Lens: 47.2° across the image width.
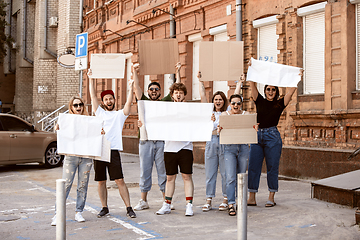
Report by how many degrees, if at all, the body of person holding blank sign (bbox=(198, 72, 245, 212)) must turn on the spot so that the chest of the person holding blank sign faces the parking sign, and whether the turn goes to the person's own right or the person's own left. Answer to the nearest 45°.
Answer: approximately 135° to the person's own right

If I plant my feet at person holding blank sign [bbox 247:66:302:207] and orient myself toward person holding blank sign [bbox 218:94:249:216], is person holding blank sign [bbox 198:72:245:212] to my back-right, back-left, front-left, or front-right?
front-right

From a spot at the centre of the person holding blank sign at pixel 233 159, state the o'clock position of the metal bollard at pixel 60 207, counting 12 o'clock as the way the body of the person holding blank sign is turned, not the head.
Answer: The metal bollard is roughly at 1 o'clock from the person holding blank sign.

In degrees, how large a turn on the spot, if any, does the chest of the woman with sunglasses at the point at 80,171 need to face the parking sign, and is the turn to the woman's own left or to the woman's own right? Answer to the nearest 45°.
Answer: approximately 180°

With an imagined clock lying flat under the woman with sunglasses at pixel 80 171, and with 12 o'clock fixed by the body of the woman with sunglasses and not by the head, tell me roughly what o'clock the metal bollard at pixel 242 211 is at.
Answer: The metal bollard is roughly at 11 o'clock from the woman with sunglasses.

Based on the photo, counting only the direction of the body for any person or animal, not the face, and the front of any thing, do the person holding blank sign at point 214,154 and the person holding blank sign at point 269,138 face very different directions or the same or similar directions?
same or similar directions

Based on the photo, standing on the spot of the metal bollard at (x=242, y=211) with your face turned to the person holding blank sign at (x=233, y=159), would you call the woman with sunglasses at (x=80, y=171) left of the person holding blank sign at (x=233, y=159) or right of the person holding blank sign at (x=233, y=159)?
left

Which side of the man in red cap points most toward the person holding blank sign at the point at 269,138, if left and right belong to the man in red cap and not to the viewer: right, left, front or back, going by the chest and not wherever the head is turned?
left

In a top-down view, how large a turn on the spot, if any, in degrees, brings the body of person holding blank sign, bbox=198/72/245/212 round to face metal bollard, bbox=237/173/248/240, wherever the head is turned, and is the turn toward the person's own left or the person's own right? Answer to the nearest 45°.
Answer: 0° — they already face it

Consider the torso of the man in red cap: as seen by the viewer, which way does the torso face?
toward the camera

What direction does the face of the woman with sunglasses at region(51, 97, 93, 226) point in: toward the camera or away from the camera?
toward the camera

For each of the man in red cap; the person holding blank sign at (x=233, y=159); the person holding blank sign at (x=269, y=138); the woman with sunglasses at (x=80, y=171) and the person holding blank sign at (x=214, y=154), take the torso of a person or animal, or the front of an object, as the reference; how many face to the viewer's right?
0

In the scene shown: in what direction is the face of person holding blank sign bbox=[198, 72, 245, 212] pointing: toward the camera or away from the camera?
toward the camera

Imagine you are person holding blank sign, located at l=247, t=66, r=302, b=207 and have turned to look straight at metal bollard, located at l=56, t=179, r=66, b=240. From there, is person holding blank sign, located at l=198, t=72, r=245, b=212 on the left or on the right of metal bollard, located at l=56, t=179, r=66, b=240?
right

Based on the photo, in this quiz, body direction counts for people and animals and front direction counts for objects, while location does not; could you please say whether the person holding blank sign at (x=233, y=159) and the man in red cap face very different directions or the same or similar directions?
same or similar directions

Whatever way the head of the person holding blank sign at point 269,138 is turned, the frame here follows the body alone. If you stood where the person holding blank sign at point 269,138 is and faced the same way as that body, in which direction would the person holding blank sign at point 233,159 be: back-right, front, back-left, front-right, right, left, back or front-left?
front-right

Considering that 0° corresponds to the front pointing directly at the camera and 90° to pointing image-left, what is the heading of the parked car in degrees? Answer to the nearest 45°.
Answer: approximately 270°

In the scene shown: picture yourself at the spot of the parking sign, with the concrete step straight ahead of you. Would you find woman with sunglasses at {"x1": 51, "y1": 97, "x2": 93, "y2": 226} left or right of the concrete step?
right
